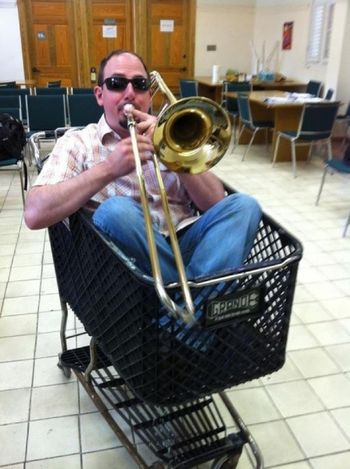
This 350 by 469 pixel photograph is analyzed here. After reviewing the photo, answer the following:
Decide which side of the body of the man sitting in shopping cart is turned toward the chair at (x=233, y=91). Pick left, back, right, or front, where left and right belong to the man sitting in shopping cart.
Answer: back

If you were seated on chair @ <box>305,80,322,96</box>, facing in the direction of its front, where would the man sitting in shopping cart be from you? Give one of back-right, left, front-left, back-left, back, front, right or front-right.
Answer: front-left

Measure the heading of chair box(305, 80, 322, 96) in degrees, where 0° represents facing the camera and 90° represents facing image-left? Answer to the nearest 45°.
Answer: approximately 45°

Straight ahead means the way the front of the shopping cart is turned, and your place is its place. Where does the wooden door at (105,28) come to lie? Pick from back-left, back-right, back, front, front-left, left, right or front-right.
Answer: back-left

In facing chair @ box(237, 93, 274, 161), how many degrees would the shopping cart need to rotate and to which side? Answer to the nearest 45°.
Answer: approximately 135° to its left

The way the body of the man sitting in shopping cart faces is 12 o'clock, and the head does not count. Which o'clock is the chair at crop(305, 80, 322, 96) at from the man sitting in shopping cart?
The chair is roughly at 7 o'clock from the man sitting in shopping cart.

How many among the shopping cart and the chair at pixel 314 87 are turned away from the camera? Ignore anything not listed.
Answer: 0

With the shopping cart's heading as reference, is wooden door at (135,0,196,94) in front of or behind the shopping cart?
behind

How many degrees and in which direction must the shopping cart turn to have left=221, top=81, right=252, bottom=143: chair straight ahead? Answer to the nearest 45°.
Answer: approximately 135° to its left

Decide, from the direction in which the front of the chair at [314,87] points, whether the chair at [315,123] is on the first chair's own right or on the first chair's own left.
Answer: on the first chair's own left

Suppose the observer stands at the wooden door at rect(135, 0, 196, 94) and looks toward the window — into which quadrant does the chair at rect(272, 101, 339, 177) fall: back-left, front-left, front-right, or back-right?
front-right

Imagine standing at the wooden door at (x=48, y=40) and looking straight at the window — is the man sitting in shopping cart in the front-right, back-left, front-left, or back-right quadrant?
front-right

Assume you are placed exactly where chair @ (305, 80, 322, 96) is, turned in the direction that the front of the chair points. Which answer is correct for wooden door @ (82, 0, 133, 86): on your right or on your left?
on your right

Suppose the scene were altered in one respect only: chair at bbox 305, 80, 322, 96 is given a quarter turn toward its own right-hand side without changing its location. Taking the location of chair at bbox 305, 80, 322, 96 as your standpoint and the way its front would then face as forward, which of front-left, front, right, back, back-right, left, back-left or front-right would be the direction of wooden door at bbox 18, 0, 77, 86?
front-left

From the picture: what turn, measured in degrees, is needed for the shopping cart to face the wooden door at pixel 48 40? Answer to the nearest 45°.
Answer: approximately 135° to its left

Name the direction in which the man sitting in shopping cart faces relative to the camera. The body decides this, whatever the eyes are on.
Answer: toward the camera

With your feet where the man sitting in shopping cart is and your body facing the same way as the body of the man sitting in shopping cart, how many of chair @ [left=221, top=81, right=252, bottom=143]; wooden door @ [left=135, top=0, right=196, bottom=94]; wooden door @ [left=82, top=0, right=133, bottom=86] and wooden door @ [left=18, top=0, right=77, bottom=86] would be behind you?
4

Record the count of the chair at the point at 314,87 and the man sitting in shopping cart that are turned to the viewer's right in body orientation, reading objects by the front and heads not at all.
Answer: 0
